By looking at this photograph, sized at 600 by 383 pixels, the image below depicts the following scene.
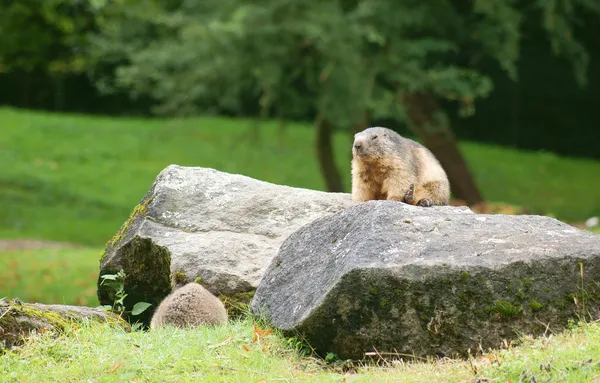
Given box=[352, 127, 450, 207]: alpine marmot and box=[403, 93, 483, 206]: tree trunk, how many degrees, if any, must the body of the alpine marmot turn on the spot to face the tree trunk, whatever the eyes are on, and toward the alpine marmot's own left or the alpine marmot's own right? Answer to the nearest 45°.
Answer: approximately 135° to the alpine marmot's own right

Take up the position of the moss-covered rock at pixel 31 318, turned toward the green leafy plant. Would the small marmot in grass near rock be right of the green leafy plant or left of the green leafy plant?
right

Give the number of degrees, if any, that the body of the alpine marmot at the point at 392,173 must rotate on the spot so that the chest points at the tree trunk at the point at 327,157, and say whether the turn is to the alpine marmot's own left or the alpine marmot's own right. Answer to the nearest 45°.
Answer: approximately 135° to the alpine marmot's own right

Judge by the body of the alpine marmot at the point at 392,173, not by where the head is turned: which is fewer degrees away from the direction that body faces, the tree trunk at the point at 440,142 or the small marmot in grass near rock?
the small marmot in grass near rock

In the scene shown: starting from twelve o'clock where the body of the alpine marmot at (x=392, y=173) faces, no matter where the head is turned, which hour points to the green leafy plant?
The green leafy plant is roughly at 1 o'clock from the alpine marmot.

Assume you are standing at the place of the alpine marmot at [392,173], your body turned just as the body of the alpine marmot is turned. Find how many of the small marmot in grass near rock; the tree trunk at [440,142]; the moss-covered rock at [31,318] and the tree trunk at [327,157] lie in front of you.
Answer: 2

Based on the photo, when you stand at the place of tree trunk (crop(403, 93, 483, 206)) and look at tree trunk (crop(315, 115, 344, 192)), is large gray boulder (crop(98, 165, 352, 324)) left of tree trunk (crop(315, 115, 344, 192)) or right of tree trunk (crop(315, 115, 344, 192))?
left

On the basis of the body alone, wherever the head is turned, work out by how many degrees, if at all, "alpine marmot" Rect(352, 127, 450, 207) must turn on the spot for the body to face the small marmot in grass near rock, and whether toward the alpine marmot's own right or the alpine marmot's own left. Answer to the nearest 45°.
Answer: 0° — it already faces it

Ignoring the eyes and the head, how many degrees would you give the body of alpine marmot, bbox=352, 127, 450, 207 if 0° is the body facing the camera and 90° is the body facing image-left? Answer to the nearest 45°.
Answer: approximately 45°
